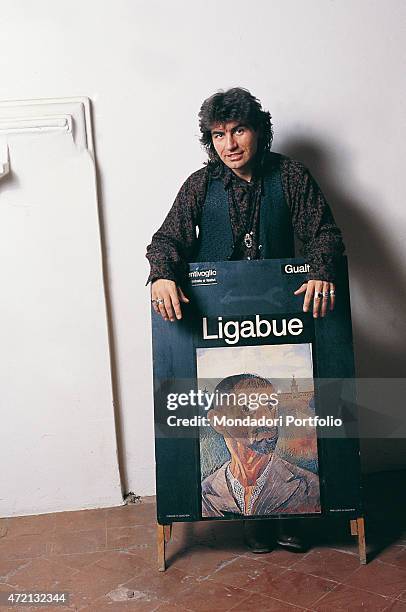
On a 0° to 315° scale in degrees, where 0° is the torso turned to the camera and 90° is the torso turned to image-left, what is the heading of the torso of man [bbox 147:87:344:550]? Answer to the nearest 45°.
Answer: approximately 0°

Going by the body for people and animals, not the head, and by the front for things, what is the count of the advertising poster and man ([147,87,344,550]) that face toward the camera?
2

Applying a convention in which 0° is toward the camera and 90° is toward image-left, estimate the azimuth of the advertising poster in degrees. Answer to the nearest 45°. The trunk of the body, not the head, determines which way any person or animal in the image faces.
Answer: approximately 0°
